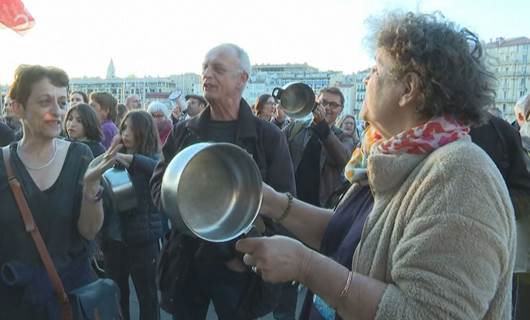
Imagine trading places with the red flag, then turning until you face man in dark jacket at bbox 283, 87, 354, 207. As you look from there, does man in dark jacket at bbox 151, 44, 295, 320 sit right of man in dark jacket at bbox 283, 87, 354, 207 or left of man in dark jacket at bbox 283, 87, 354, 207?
right

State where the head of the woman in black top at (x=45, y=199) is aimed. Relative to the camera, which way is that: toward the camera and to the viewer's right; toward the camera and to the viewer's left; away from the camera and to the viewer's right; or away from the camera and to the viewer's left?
toward the camera and to the viewer's right

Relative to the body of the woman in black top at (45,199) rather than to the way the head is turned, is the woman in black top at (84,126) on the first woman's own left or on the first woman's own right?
on the first woman's own left

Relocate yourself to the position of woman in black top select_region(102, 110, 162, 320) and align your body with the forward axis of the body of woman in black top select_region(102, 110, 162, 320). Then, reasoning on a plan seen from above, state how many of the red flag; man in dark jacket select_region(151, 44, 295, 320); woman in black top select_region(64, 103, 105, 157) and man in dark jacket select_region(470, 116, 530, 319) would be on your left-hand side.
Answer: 2

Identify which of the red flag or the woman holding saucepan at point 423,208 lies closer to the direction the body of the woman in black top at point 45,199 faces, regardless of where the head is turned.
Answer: the woman holding saucepan

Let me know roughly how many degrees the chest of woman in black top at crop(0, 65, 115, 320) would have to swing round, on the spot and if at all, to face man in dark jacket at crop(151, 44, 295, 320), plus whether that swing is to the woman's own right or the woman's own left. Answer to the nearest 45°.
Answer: approximately 45° to the woman's own left

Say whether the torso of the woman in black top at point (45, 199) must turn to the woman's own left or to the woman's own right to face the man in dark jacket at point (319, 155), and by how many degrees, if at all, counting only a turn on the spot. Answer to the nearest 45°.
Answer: approximately 90° to the woman's own left

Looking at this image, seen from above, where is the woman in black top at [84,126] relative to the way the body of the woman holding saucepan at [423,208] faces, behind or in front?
in front

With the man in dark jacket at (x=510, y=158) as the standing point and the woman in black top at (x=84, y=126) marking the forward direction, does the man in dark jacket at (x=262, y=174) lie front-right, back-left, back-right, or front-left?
front-left

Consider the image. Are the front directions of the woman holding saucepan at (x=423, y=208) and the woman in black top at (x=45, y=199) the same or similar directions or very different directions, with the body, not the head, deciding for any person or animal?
very different directions

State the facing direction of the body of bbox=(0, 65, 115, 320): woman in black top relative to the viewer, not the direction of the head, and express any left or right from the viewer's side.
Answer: facing the viewer and to the right of the viewer

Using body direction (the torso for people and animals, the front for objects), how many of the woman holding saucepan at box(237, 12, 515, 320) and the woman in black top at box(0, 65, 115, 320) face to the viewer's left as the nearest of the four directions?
1

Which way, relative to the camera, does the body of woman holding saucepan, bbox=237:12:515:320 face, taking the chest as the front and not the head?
to the viewer's left

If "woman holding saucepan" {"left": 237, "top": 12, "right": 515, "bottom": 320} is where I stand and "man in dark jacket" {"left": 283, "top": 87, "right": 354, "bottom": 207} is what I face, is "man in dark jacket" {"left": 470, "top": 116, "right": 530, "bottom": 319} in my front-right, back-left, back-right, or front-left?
front-right

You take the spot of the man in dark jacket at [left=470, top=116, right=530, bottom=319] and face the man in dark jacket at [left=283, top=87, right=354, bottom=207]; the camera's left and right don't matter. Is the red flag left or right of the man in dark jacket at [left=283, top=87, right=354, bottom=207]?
left
